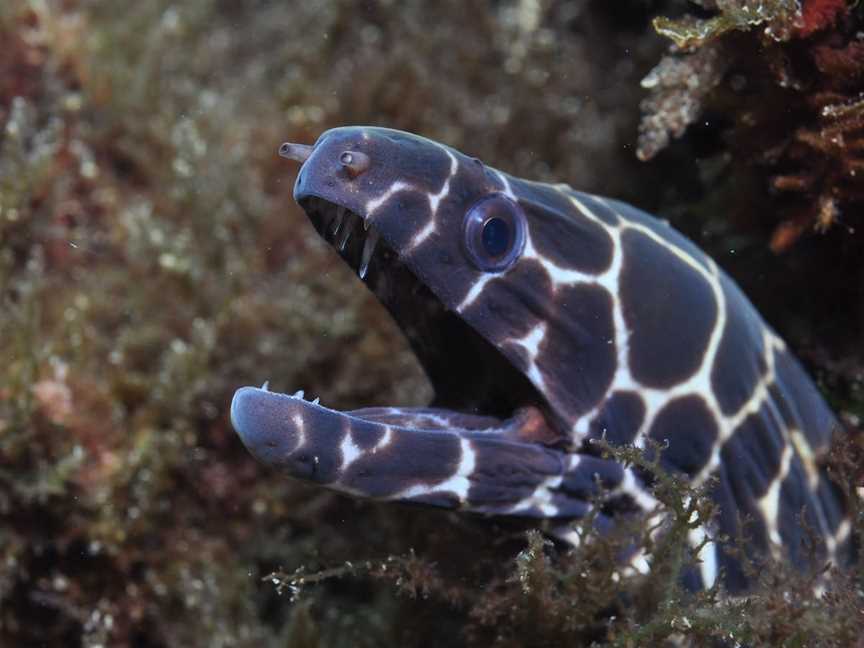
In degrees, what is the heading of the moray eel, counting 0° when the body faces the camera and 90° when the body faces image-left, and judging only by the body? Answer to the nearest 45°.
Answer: approximately 90°

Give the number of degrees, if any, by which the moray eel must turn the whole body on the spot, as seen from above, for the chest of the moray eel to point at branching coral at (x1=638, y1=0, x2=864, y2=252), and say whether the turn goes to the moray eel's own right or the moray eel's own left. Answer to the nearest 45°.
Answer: approximately 135° to the moray eel's own right
